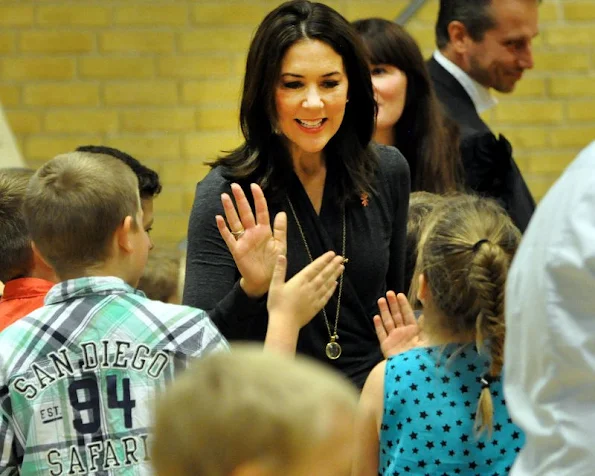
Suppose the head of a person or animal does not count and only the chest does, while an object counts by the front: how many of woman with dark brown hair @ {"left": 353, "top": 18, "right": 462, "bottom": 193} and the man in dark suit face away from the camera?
0

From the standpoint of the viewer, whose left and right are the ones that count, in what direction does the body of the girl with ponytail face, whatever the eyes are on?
facing away from the viewer and to the left of the viewer

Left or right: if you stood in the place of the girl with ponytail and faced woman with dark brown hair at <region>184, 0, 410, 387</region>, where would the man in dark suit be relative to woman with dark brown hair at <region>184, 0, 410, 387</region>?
right

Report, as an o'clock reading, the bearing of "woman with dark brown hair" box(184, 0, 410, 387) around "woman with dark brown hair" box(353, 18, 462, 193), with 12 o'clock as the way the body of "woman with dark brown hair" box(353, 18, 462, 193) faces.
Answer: "woman with dark brown hair" box(184, 0, 410, 387) is roughly at 11 o'clock from "woman with dark brown hair" box(353, 18, 462, 193).

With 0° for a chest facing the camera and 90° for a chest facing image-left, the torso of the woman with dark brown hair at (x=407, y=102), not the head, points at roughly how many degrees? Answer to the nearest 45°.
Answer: approximately 45°

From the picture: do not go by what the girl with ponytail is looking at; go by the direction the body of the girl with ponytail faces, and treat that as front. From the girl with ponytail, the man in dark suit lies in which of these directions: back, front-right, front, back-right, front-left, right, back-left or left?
front-right

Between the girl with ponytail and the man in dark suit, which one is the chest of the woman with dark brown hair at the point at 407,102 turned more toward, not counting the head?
the girl with ponytail

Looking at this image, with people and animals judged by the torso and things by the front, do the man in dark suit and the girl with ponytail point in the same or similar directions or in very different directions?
very different directions

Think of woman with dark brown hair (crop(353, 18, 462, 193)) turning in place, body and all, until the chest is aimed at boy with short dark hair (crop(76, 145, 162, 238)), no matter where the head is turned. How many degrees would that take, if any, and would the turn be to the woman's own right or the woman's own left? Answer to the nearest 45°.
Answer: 0° — they already face them
